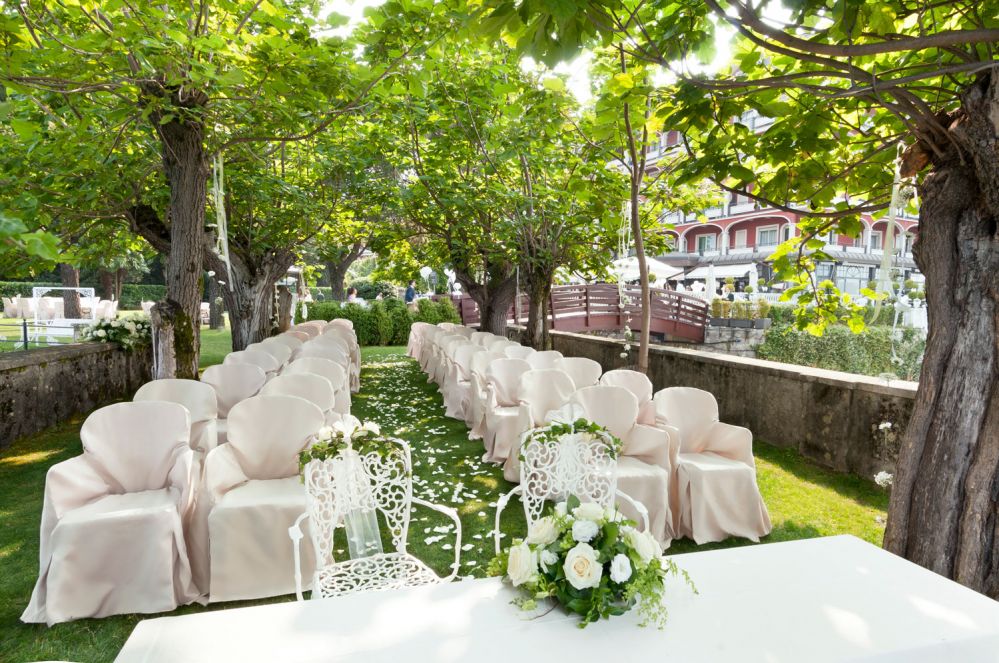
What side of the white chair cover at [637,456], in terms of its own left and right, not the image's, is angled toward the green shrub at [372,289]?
back

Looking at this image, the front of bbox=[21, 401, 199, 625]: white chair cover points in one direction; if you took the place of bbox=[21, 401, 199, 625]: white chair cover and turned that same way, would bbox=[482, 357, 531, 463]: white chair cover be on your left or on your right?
on your left

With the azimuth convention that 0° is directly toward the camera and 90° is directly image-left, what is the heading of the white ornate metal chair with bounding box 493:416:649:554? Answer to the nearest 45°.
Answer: approximately 0°

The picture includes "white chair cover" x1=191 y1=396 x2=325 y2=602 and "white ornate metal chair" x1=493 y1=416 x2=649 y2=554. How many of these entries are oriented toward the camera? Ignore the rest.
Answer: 2

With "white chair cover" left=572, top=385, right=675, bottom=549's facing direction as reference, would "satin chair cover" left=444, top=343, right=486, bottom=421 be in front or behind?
behind

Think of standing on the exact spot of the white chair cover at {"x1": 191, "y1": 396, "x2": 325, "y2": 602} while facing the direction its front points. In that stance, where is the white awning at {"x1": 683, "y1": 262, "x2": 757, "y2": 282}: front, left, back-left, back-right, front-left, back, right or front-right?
back-left

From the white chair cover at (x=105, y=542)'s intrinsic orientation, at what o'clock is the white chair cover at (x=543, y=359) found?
the white chair cover at (x=543, y=359) is roughly at 8 o'clock from the white chair cover at (x=105, y=542).

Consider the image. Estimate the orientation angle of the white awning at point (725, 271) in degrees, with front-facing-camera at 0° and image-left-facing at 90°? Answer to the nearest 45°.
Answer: approximately 45°

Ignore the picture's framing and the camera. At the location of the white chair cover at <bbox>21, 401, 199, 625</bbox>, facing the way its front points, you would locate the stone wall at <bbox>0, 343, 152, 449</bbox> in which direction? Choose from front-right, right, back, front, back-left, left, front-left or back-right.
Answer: back

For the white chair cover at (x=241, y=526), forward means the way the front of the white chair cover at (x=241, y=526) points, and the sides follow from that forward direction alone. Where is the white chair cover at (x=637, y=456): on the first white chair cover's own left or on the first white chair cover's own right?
on the first white chair cover's own left

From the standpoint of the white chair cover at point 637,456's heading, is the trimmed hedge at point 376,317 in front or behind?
behind

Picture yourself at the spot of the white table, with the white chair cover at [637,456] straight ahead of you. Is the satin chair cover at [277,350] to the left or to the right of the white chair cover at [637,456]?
left
